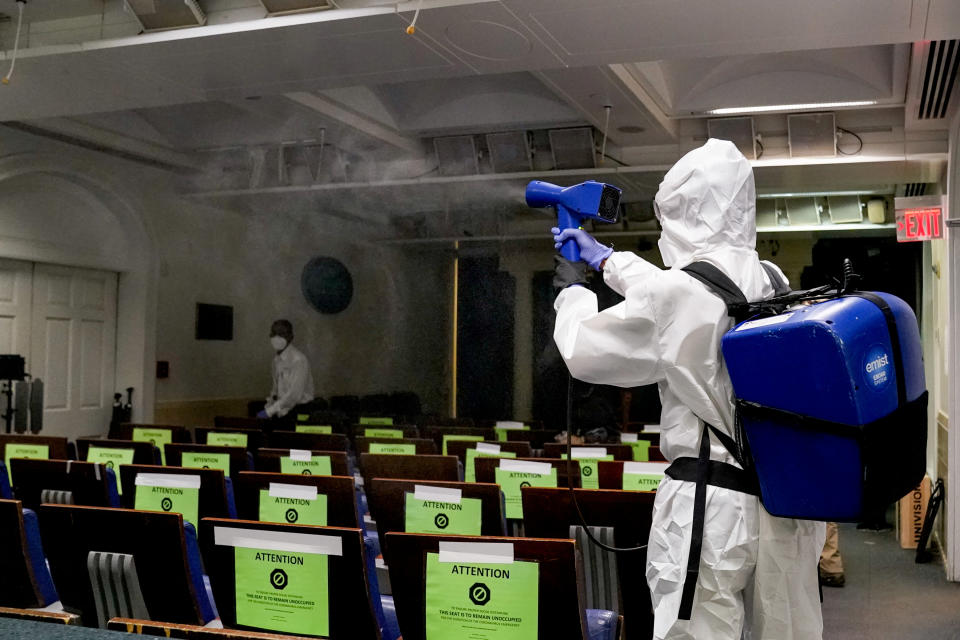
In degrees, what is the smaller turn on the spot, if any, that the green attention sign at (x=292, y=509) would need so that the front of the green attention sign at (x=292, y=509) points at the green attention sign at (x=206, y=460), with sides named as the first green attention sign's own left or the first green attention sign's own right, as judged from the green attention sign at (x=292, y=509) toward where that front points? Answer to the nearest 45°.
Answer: approximately 180°

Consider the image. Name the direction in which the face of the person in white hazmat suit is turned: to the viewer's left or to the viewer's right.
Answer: to the viewer's left

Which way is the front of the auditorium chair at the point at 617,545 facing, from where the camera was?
facing away from the viewer

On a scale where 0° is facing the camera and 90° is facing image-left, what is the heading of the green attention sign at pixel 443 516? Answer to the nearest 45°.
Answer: approximately 0°

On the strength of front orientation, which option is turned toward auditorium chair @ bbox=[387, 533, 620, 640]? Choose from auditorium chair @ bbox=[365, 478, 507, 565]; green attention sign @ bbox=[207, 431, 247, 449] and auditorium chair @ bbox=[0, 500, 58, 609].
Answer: the green attention sign

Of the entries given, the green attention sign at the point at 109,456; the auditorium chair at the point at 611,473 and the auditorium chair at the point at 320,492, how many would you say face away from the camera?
2

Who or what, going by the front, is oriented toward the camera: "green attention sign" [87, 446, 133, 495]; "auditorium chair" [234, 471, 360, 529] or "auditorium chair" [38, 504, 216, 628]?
the green attention sign

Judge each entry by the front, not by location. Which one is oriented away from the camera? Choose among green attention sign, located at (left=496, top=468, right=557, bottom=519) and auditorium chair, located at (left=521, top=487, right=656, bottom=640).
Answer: the auditorium chair

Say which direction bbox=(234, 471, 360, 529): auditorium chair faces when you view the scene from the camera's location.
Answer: facing away from the viewer

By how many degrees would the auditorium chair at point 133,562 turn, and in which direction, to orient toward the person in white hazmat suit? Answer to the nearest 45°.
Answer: approximately 90° to its right

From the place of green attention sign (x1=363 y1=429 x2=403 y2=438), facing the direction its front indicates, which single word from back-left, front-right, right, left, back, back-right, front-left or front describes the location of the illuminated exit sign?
left

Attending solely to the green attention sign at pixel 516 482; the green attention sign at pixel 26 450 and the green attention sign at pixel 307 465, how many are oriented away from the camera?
0

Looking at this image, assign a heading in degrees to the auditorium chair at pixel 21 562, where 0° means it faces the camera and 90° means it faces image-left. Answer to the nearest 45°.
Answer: approximately 225°

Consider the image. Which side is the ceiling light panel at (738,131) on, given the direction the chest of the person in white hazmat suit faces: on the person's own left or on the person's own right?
on the person's own right

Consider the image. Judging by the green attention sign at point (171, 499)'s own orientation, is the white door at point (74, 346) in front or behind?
behind
